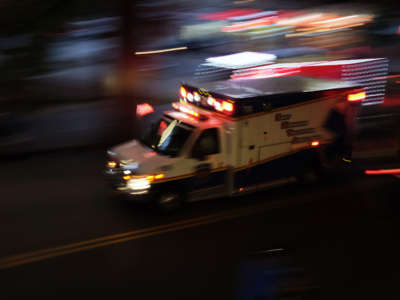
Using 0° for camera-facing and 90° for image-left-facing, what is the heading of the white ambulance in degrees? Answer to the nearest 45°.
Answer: approximately 45°
